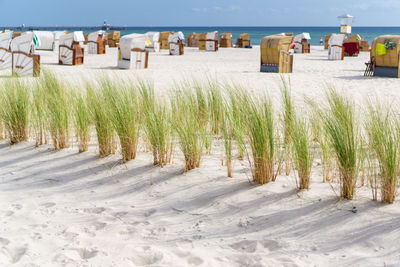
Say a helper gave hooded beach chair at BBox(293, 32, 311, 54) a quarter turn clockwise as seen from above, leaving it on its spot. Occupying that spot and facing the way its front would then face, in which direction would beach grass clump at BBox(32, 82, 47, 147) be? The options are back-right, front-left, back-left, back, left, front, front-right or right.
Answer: front-left

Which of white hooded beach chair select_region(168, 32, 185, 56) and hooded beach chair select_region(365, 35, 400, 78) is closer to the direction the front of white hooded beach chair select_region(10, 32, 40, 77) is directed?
the hooded beach chair

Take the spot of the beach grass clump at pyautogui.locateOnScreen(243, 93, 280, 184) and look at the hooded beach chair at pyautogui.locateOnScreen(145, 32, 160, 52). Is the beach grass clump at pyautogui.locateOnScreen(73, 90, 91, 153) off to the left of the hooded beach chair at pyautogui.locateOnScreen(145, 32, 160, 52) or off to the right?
left

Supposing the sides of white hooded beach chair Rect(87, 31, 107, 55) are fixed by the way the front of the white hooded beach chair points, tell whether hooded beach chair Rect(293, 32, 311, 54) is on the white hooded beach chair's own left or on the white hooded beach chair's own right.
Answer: on the white hooded beach chair's own left

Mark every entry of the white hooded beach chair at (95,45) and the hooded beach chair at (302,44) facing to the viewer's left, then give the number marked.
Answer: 0
